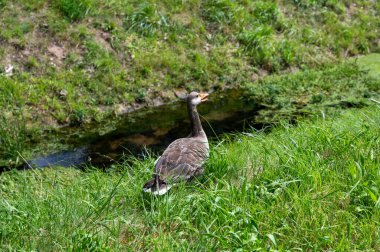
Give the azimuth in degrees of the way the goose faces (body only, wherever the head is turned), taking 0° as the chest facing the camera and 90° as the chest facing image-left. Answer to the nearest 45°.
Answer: approximately 225°

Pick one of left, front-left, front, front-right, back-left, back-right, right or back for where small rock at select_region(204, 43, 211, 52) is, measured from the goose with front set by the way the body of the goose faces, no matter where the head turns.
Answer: front-left

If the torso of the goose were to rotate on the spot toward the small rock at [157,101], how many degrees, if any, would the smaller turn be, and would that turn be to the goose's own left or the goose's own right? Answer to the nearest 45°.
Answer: approximately 45° to the goose's own left

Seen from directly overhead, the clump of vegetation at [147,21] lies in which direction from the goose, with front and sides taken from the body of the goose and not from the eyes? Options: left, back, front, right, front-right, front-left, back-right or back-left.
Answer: front-left

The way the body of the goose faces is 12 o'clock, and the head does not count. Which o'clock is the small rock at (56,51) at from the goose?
The small rock is roughly at 10 o'clock from the goose.
